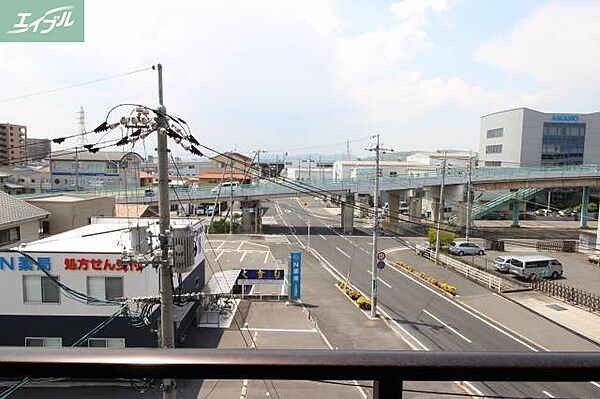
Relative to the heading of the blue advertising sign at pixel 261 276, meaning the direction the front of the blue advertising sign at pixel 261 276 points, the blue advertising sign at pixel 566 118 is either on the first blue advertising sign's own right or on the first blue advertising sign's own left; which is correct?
on the first blue advertising sign's own left

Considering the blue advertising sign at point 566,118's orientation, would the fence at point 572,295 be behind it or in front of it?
in front

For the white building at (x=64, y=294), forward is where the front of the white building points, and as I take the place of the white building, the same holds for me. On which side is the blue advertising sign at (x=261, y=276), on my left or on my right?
on my left

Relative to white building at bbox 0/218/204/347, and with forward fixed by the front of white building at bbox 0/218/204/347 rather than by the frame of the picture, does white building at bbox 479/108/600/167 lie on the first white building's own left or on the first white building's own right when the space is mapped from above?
on the first white building's own left

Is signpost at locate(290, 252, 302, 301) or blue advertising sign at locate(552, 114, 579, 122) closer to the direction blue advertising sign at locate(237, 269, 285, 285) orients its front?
the signpost

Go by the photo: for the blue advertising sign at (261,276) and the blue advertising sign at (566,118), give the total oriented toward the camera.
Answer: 2

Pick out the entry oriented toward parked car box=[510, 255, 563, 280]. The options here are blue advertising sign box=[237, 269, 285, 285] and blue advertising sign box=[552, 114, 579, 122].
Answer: blue advertising sign box=[552, 114, 579, 122]

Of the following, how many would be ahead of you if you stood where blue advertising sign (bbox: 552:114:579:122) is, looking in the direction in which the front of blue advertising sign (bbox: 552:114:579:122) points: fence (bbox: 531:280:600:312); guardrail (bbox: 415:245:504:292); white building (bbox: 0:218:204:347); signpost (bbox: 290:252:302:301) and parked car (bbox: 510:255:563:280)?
5

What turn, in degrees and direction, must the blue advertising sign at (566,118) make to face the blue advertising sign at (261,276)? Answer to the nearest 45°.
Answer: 0° — it already faces it

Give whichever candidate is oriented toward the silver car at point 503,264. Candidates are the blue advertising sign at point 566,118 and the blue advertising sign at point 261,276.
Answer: the blue advertising sign at point 566,118

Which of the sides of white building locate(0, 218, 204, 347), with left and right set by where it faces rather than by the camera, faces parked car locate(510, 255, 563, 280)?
left

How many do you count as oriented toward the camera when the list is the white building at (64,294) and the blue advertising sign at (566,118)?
2

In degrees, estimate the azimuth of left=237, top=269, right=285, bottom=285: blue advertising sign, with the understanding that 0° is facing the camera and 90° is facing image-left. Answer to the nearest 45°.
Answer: approximately 0°

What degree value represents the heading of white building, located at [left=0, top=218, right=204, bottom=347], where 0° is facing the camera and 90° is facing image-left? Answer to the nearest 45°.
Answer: approximately 0°
